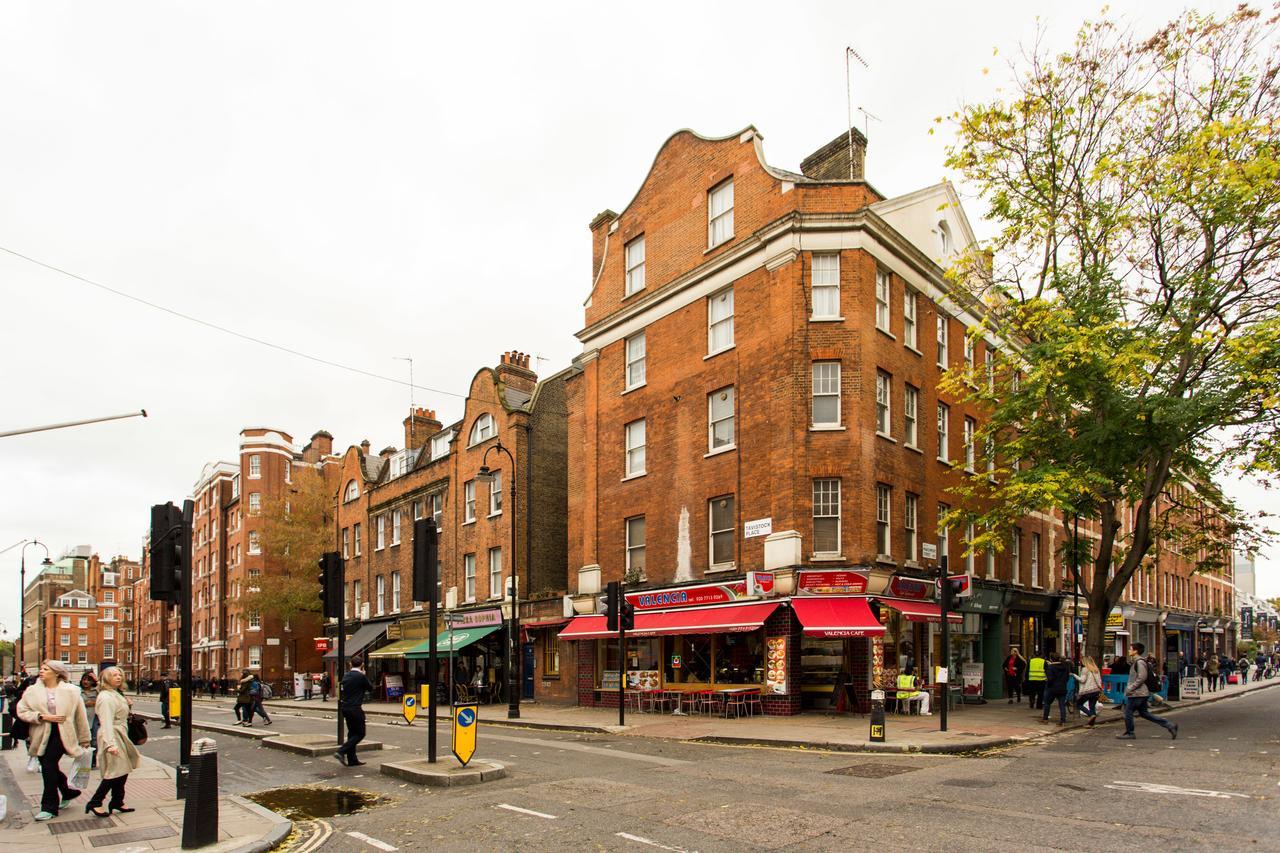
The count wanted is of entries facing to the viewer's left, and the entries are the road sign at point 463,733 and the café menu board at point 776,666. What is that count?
0
